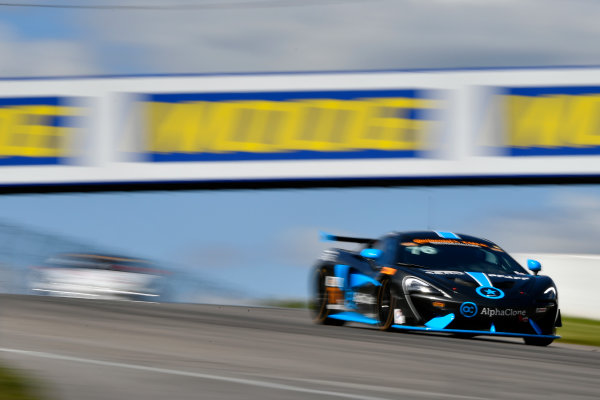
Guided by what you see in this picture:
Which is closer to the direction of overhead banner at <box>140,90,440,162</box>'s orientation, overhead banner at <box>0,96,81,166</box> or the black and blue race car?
the black and blue race car

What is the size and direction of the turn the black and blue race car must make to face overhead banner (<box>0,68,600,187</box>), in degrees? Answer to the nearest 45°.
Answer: approximately 135° to its left

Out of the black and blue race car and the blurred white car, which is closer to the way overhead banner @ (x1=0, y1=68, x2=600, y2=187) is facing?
the black and blue race car

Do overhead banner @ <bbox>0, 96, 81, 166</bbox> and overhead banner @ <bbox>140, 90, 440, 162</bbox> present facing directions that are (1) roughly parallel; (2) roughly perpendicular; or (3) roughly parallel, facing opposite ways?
roughly parallel

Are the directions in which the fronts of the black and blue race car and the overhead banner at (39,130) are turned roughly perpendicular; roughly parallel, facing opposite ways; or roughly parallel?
roughly parallel

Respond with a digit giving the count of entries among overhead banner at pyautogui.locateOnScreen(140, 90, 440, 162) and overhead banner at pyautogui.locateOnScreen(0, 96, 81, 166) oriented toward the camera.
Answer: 2

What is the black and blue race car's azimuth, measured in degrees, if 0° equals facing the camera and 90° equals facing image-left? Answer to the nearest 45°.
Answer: approximately 315°

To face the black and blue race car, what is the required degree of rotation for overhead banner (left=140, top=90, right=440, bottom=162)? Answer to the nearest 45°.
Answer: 0° — it already faces it

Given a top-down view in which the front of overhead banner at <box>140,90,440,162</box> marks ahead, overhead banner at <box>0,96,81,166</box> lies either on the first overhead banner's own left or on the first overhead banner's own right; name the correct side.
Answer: on the first overhead banner's own right

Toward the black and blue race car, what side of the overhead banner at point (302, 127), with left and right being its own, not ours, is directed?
front

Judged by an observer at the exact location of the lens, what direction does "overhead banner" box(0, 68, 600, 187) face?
facing the viewer
